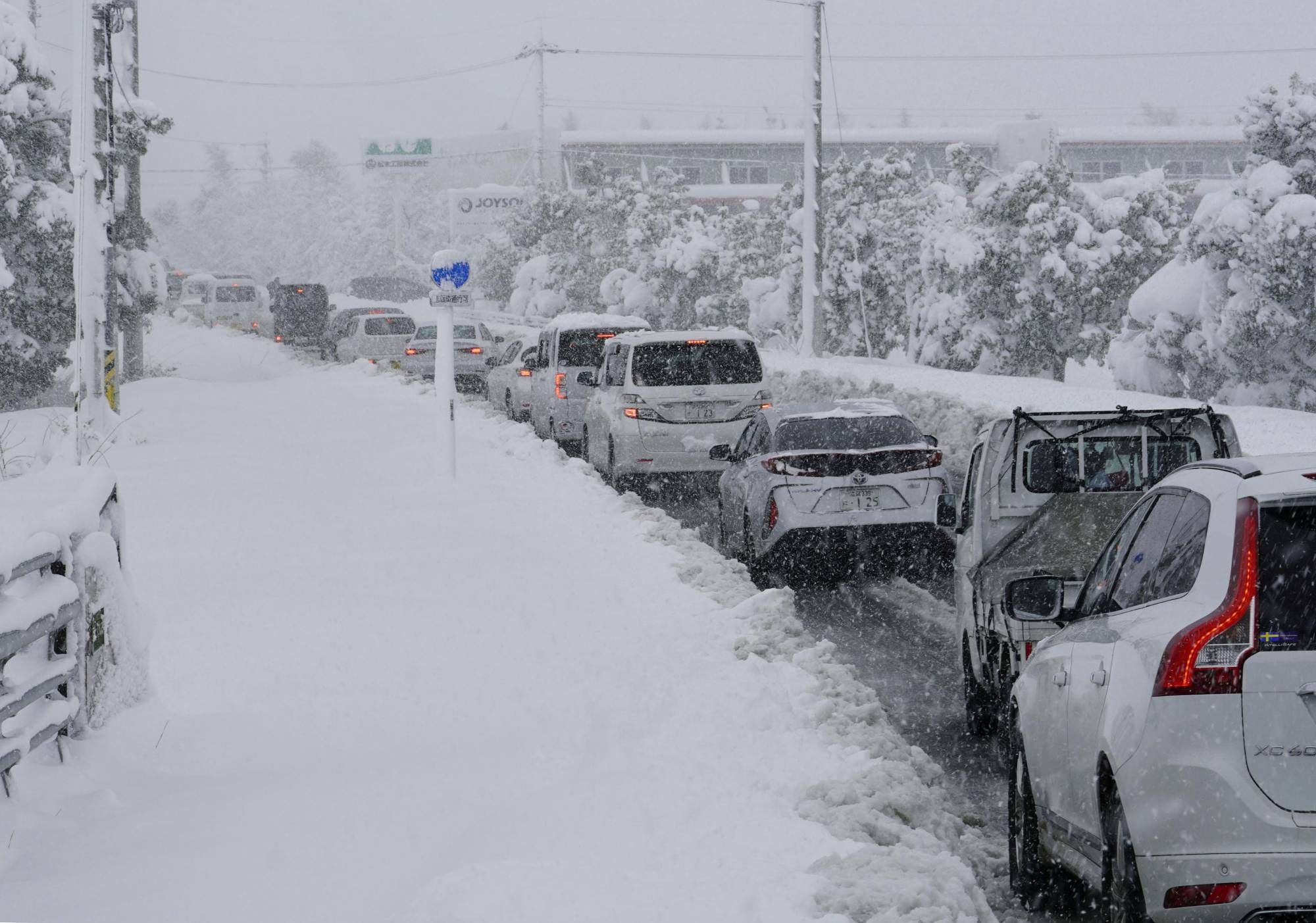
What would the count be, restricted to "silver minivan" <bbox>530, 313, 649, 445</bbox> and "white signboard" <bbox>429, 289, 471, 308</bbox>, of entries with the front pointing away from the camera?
1

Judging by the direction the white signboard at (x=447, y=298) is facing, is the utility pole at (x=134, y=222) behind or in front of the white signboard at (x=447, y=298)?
behind

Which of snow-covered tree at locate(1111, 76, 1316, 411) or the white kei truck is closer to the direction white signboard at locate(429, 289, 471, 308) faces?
the white kei truck

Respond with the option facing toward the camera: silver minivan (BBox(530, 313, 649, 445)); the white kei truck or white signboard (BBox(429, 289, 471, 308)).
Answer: the white signboard

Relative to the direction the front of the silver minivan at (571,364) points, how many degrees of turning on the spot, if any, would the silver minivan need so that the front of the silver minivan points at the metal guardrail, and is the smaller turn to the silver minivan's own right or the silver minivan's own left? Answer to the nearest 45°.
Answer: approximately 180°

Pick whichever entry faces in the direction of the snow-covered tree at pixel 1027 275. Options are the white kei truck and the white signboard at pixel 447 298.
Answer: the white kei truck

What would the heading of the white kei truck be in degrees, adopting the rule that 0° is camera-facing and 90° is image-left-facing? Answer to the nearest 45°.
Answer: approximately 180°

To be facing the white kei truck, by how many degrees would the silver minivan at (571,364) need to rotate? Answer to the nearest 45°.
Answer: approximately 180°

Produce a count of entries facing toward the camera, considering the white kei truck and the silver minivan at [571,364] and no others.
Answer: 0

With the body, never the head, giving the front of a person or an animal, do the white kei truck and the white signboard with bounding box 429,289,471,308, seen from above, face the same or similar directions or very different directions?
very different directions

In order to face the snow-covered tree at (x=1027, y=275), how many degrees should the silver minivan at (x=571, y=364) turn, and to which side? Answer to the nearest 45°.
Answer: approximately 45° to its right

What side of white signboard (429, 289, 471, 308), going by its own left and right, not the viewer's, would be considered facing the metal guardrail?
front

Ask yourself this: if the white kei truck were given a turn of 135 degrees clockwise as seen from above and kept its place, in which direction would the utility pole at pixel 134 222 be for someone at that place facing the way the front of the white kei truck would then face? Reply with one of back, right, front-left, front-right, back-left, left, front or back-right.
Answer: back

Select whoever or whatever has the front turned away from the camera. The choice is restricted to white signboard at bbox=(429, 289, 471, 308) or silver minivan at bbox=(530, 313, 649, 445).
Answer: the silver minivan

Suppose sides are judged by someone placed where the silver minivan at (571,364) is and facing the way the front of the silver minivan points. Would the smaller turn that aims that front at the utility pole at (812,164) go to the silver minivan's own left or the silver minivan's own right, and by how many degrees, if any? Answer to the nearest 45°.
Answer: approximately 45° to the silver minivan's own right

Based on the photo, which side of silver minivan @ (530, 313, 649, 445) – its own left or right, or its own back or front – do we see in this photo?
back
